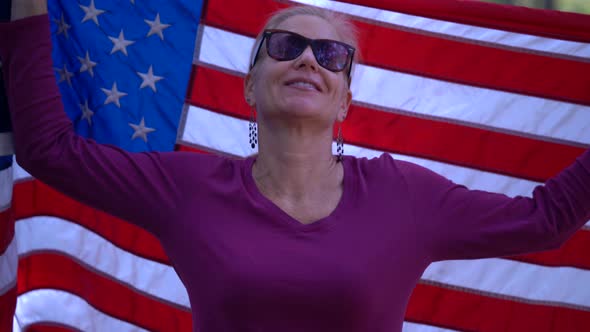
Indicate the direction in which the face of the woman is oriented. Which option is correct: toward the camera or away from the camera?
toward the camera

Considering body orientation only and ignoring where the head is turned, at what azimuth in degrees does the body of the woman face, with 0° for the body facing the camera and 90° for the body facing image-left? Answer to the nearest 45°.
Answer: approximately 0°
